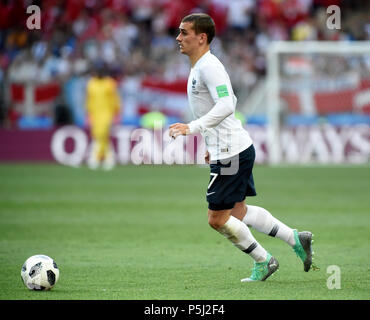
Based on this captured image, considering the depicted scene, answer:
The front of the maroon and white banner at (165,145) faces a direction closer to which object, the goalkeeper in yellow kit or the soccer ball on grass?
the soccer ball on grass

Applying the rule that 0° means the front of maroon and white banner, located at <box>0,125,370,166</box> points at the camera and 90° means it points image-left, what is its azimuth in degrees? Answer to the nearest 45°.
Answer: approximately 0°

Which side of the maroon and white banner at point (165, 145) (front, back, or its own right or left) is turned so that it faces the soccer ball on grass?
front

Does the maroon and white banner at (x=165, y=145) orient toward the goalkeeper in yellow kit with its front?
no

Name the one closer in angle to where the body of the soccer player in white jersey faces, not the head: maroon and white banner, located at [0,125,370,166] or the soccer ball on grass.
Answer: the soccer ball on grass

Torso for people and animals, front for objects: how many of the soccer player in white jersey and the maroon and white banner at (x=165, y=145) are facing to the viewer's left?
1

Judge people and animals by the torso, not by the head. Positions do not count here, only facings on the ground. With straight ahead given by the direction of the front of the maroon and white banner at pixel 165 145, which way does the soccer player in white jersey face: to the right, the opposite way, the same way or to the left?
to the right

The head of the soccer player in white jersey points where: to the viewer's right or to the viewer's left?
to the viewer's left

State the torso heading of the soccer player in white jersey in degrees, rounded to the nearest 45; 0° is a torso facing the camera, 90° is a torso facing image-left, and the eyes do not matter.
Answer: approximately 90°

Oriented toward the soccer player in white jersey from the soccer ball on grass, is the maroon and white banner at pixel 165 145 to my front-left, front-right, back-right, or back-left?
front-left

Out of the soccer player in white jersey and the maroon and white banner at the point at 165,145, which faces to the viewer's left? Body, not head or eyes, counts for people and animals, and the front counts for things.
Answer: the soccer player in white jersey

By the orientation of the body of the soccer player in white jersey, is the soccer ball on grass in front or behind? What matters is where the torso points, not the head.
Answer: in front

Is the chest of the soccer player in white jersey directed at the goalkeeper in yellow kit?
no

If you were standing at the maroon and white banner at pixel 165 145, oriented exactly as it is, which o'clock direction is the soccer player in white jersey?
The soccer player in white jersey is roughly at 12 o'clock from the maroon and white banner.
